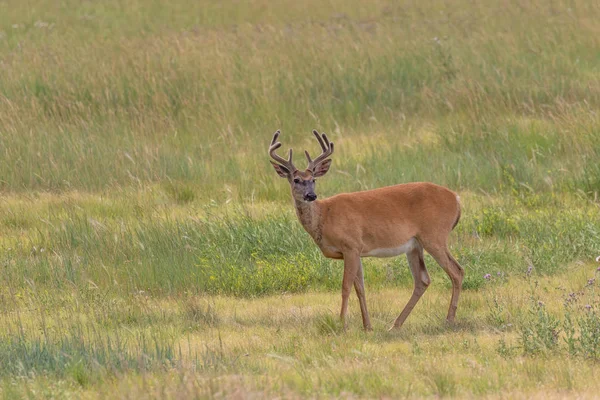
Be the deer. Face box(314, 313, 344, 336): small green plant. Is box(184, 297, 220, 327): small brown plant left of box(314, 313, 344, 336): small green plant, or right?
right

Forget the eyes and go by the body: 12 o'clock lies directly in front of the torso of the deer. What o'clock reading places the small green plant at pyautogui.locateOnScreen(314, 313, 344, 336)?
The small green plant is roughly at 10 o'clock from the deer.

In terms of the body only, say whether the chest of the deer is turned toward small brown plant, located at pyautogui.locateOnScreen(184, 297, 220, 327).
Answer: yes

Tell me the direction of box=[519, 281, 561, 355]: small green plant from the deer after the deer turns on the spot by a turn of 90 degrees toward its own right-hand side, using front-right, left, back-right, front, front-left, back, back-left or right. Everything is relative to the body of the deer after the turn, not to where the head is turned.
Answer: back-right

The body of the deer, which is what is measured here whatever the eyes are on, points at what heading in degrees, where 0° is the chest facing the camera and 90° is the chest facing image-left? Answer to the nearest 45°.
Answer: approximately 90°
